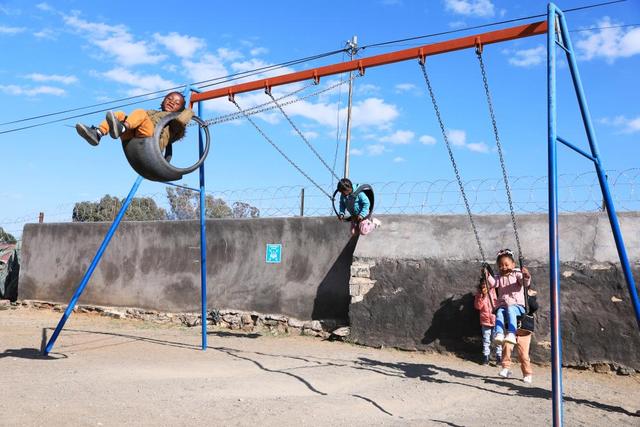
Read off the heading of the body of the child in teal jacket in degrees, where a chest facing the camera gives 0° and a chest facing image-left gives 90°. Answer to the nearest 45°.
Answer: approximately 45°

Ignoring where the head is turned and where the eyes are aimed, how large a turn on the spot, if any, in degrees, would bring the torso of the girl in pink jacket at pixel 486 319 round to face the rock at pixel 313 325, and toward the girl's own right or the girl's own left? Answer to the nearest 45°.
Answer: approximately 135° to the girl's own right

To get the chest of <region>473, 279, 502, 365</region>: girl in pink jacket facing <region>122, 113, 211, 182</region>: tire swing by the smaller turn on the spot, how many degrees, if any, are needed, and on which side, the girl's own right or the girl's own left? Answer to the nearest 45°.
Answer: approximately 45° to the girl's own right

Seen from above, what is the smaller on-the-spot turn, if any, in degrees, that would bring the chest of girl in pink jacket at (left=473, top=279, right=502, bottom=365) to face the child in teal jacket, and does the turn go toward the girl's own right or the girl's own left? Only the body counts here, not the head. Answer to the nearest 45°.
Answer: approximately 45° to the girl's own right

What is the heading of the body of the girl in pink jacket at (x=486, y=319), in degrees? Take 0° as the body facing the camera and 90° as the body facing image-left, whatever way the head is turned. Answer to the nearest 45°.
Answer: approximately 0°

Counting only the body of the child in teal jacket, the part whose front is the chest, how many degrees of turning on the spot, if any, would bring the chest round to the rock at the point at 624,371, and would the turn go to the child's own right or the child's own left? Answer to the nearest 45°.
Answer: approximately 135° to the child's own left

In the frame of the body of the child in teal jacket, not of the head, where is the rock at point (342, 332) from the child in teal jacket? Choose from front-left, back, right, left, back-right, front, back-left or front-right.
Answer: back-right

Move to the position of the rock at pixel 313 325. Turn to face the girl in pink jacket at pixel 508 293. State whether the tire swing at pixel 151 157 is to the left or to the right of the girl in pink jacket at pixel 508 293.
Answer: right

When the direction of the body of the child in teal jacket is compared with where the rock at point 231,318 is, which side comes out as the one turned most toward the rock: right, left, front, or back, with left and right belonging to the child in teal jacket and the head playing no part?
right

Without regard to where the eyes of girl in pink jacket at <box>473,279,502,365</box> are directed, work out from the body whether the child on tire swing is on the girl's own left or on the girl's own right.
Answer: on the girl's own right

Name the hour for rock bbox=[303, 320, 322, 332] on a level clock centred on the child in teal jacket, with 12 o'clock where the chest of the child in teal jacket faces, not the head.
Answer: The rock is roughly at 4 o'clock from the child in teal jacket.
